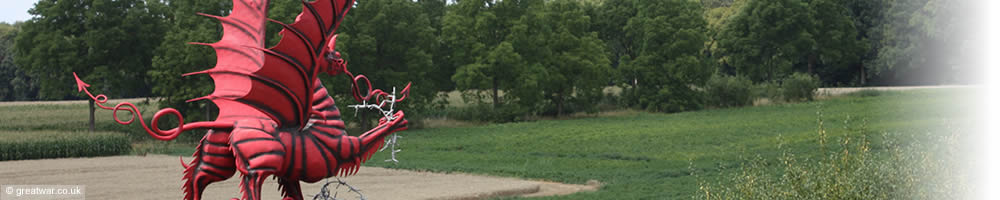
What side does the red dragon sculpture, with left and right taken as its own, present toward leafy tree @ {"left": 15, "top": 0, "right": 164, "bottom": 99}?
left

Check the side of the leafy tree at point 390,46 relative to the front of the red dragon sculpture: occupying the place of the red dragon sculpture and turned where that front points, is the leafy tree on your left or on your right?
on your left

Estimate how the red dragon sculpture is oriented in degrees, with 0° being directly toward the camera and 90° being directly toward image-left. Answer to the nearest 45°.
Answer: approximately 270°
